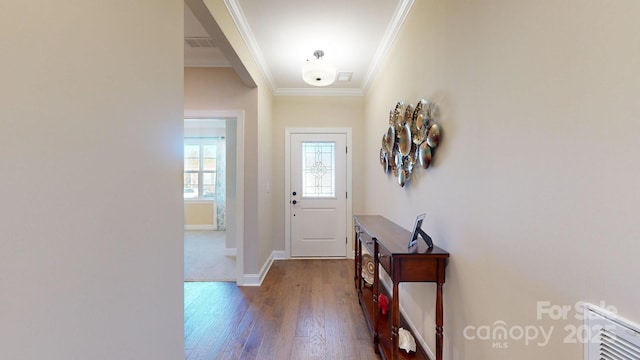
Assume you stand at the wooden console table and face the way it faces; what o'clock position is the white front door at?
The white front door is roughly at 2 o'clock from the wooden console table.

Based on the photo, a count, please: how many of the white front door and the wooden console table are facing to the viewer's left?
1

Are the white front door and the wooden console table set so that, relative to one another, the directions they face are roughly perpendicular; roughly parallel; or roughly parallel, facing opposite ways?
roughly perpendicular

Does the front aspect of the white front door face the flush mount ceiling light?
yes

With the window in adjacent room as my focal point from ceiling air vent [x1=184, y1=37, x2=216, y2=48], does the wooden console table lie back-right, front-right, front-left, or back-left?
back-right

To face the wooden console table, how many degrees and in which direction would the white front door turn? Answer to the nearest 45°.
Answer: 0° — it already faces it

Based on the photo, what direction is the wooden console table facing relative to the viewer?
to the viewer's left
